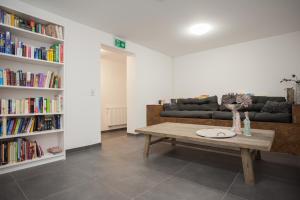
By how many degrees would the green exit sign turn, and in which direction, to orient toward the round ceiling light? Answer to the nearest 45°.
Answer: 0° — it already faces it

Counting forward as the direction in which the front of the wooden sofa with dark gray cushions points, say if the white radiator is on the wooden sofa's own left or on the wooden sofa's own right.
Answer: on the wooden sofa's own right

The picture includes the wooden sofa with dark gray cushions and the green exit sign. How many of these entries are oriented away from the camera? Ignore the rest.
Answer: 0

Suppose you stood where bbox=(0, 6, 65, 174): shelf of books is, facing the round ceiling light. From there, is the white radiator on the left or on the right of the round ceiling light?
left

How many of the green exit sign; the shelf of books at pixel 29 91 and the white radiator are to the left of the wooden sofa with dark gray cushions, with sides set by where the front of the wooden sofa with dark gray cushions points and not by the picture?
0

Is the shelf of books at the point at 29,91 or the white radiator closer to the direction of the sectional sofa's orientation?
the shelf of books

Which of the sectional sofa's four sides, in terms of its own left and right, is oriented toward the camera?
front

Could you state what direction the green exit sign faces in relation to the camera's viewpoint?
facing the viewer and to the right of the viewer

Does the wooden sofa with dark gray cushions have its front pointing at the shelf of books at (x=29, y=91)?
no

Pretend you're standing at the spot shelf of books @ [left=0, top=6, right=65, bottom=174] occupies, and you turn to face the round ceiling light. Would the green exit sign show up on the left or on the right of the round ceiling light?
left

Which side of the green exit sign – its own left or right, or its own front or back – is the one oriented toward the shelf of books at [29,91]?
right

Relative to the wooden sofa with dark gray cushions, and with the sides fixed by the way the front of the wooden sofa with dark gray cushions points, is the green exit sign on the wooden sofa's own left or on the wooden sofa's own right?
on the wooden sofa's own right
